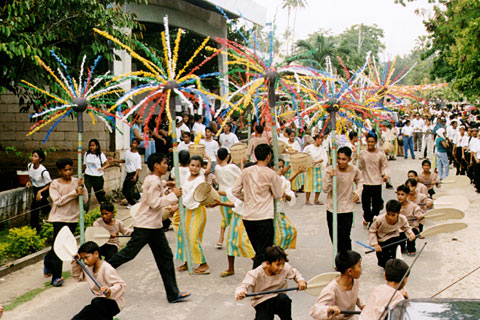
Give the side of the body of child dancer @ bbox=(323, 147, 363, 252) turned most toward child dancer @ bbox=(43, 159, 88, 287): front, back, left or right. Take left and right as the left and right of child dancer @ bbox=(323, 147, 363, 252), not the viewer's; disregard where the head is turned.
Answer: right

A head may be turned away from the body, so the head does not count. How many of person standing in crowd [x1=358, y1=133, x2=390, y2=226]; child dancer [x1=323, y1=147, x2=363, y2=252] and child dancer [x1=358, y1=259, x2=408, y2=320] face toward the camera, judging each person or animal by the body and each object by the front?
2

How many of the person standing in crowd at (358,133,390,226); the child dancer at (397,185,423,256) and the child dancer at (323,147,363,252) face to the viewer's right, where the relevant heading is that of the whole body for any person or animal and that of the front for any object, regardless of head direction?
0

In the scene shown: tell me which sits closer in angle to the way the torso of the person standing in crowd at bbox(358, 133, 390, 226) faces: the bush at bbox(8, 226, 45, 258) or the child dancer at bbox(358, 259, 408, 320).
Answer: the child dancer

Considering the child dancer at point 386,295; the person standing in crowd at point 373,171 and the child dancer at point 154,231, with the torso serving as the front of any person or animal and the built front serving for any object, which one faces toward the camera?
the person standing in crowd

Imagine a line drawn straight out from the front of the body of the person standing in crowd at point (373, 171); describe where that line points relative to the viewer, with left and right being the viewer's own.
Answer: facing the viewer

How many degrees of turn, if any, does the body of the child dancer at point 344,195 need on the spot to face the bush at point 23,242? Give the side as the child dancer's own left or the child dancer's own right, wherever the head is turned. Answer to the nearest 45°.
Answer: approximately 90° to the child dancer's own right

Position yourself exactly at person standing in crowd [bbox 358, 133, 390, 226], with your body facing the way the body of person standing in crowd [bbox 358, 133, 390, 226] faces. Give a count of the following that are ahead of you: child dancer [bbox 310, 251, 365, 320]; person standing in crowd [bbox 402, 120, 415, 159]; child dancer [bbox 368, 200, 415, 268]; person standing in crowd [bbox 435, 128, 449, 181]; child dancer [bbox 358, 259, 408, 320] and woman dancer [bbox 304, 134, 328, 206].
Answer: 3

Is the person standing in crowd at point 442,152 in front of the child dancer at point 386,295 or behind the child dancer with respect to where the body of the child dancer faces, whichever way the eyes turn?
in front

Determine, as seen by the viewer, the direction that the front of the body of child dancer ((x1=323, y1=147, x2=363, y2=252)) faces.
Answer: toward the camera
